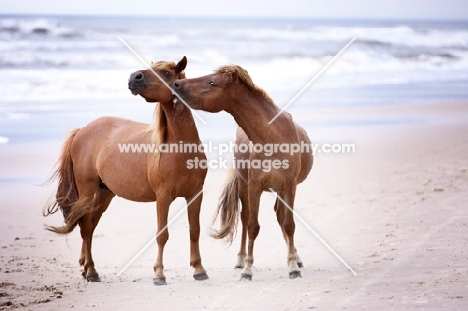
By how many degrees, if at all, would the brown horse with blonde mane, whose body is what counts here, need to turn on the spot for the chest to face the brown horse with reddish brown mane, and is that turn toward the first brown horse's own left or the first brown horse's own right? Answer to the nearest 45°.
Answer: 0° — it already faces it
